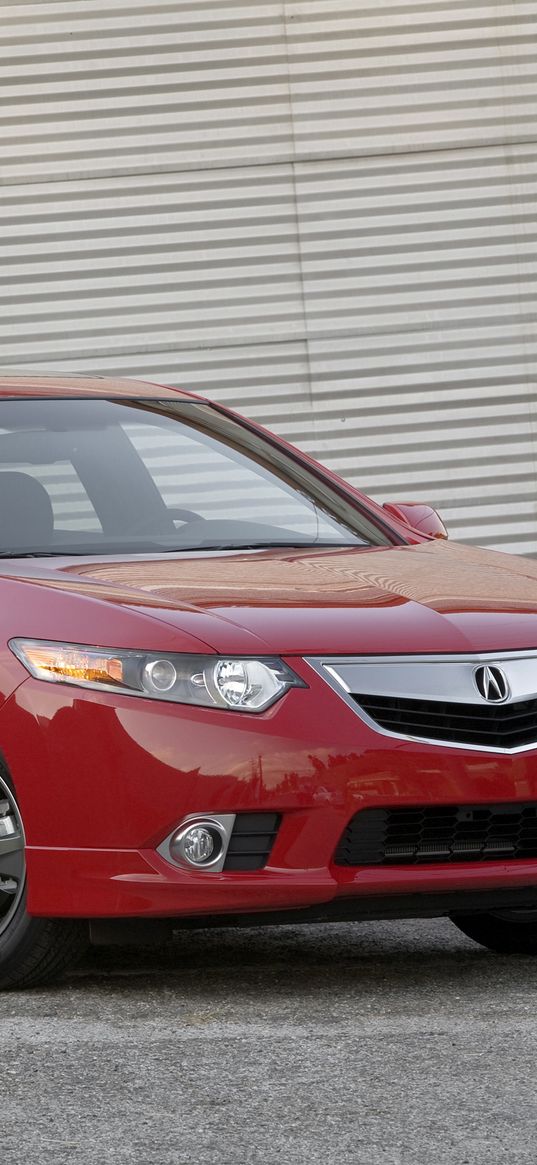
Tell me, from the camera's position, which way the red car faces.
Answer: facing the viewer and to the right of the viewer
